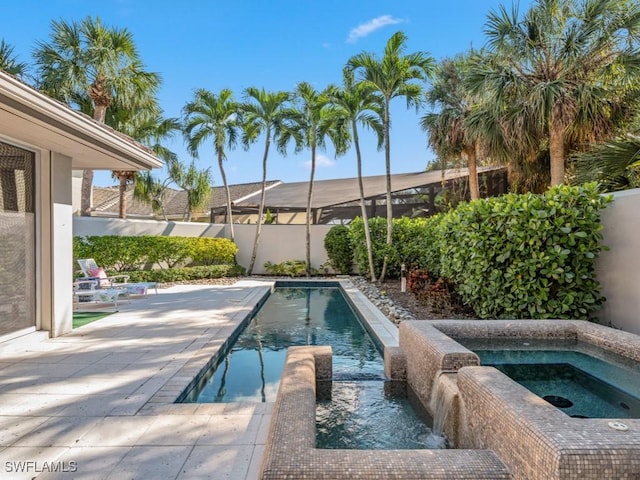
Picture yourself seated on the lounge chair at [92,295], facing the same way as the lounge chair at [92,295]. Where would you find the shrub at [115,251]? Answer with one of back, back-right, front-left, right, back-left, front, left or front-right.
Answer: left

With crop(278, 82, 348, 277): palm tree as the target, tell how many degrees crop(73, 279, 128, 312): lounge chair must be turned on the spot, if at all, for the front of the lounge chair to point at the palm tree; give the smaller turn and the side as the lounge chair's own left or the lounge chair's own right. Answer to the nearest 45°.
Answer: approximately 45° to the lounge chair's own left

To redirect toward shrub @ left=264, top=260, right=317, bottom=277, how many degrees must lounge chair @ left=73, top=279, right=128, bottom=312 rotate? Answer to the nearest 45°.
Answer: approximately 45° to its left

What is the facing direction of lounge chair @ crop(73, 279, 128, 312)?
to the viewer's right

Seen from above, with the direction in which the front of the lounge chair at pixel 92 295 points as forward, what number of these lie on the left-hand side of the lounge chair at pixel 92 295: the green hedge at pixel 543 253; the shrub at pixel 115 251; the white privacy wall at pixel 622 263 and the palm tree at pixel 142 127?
2

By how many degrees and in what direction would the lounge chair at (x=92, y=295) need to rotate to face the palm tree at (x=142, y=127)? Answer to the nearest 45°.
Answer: approximately 90° to its left

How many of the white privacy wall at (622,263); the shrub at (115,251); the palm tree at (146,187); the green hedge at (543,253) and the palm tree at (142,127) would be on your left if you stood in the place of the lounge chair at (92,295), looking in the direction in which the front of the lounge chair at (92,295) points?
3

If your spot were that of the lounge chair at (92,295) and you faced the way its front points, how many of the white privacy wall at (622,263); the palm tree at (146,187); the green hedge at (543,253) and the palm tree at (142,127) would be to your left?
2

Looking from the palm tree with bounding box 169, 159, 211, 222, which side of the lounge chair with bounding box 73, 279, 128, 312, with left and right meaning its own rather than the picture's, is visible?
left
